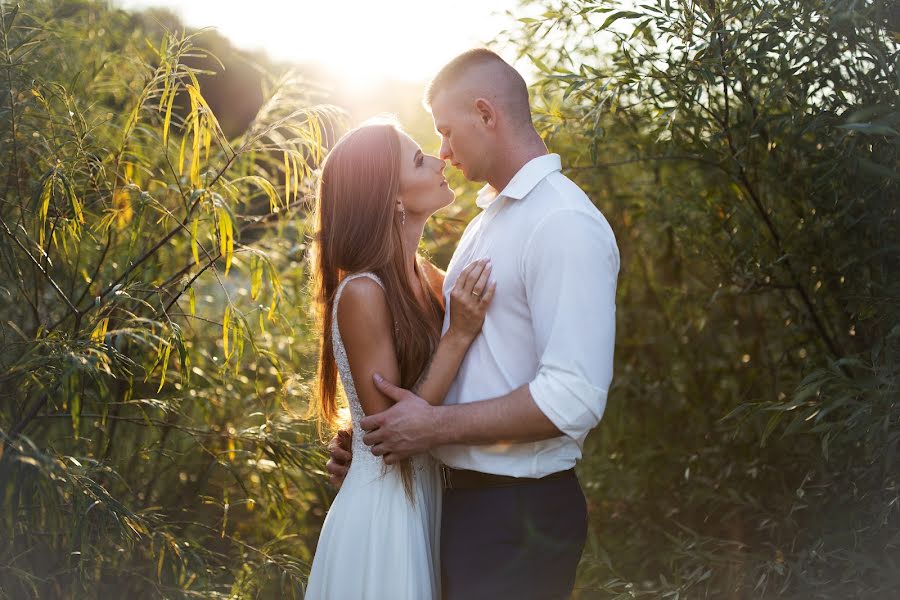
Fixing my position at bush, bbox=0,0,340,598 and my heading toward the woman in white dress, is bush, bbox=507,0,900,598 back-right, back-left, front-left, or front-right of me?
front-left

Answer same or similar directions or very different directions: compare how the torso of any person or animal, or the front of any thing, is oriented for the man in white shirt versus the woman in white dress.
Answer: very different directions

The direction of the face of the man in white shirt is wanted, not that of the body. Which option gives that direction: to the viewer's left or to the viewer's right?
to the viewer's left

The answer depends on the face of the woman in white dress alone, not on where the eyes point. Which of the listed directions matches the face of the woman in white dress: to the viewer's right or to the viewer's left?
to the viewer's right

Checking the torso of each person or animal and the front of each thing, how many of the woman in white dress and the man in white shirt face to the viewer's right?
1

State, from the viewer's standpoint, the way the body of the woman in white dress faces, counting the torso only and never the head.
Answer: to the viewer's right

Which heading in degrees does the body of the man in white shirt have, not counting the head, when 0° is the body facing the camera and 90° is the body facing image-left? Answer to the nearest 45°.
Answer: approximately 90°

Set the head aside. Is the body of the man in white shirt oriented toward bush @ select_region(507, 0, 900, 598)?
no

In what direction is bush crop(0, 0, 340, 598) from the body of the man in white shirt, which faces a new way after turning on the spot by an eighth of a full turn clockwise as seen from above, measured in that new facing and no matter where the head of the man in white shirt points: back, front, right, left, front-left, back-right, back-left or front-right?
front

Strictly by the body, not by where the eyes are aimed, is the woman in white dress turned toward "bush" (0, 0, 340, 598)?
no
